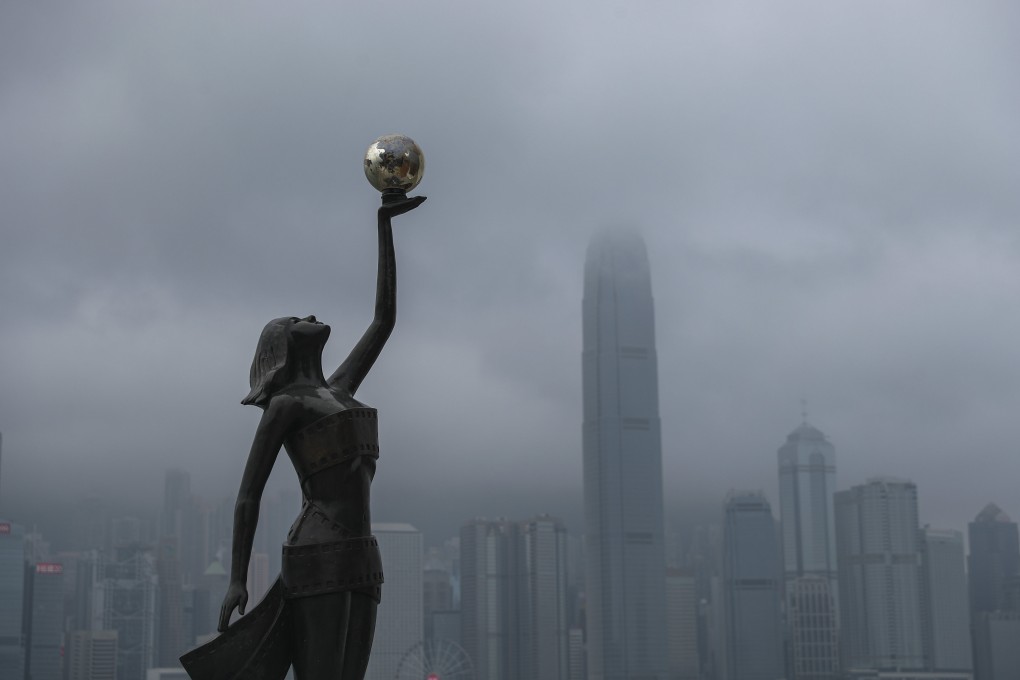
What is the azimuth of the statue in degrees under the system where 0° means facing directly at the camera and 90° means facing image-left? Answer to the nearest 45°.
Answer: approximately 315°
